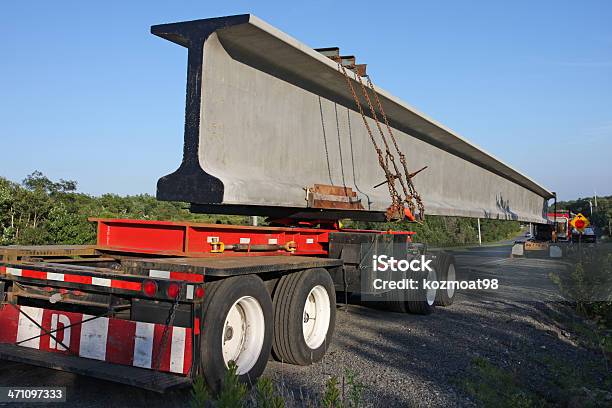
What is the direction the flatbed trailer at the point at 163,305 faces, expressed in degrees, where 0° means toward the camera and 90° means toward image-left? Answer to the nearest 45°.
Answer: approximately 225°
